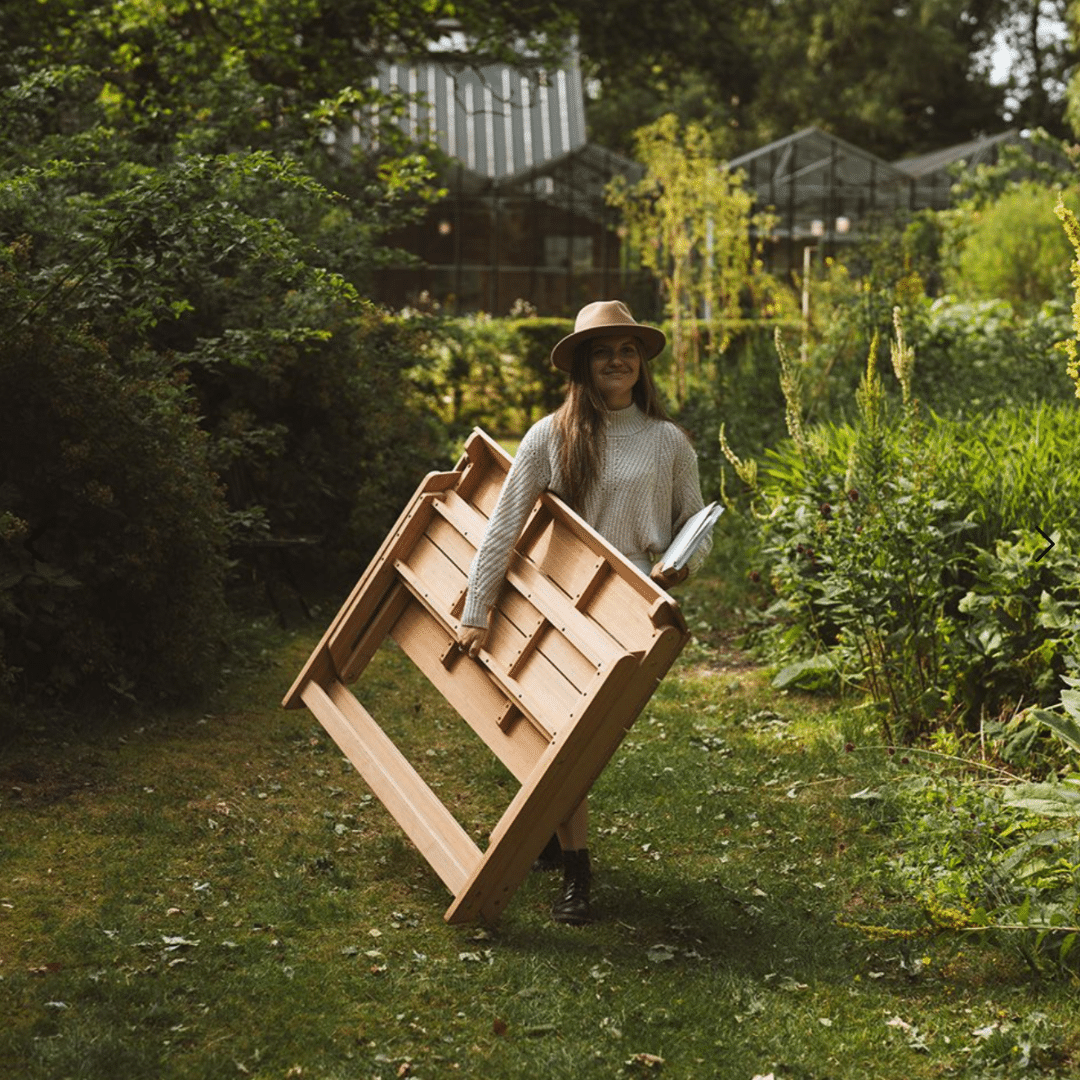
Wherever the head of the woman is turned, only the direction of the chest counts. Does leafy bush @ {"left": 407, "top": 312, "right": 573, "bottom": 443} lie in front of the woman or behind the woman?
behind

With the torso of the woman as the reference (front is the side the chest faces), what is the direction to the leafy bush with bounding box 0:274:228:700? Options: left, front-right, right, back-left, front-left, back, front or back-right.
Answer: back-right

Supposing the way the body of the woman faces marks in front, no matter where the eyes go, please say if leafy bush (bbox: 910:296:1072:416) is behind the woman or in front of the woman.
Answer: behind

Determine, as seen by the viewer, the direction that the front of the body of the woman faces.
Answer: toward the camera

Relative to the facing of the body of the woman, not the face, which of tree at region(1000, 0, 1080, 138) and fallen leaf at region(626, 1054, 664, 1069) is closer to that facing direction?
the fallen leaf

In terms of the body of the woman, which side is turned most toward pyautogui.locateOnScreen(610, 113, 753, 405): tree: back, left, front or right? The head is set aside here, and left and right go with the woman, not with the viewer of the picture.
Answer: back

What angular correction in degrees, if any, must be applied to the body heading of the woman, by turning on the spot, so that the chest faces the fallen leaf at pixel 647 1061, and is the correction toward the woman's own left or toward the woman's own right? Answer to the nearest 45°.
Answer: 0° — they already face it

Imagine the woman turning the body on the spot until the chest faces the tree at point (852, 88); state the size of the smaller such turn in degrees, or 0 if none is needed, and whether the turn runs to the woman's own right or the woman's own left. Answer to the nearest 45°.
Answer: approximately 180°

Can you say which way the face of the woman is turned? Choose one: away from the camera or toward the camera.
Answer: toward the camera

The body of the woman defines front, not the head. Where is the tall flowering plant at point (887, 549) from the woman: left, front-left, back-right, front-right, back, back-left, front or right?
back-left
